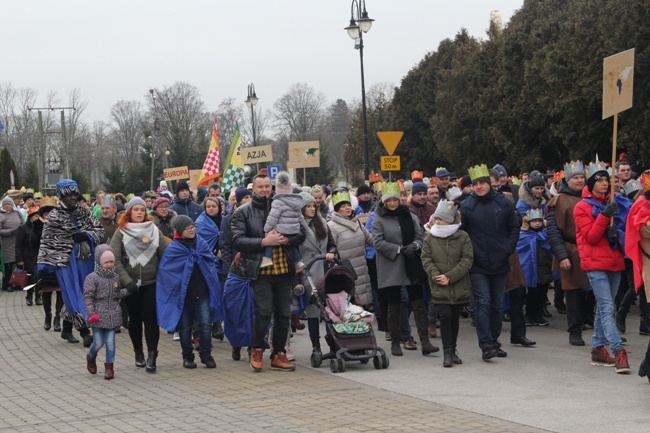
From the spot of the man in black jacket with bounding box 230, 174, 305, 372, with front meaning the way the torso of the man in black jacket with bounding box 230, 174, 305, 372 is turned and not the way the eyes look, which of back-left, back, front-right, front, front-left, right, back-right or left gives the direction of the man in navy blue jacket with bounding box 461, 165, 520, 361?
front-left

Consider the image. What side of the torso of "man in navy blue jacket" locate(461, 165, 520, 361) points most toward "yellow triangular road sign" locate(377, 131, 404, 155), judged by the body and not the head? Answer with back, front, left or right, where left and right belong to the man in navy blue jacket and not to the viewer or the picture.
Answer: back

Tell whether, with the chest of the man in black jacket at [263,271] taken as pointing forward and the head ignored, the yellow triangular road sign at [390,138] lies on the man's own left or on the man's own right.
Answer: on the man's own left

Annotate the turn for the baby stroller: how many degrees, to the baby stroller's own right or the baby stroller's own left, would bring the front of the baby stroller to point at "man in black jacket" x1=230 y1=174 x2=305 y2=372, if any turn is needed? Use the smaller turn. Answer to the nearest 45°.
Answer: approximately 135° to the baby stroller's own right

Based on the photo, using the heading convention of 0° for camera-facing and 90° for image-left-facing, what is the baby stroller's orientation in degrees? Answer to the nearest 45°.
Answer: approximately 315°

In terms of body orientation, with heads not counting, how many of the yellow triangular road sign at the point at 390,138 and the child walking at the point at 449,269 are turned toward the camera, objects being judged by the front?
2

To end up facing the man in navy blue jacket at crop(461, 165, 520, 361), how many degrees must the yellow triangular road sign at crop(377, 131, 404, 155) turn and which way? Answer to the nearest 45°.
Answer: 0° — it already faces them
